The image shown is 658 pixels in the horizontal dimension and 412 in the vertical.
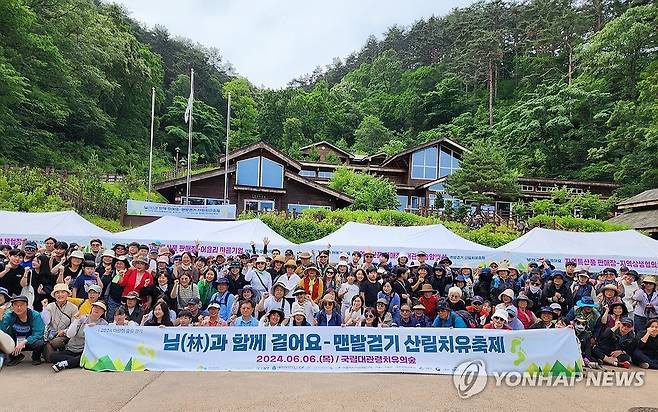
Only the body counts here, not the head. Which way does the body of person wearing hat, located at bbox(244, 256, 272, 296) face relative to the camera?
toward the camera

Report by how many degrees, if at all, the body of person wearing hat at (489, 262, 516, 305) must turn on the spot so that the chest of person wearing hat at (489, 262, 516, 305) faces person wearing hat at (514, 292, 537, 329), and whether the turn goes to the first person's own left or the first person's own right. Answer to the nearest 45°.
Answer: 0° — they already face them

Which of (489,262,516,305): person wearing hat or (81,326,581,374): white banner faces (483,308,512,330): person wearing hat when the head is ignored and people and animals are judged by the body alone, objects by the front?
(489,262,516,305): person wearing hat

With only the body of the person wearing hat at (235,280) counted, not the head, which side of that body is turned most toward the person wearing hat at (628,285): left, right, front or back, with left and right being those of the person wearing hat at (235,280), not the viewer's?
left

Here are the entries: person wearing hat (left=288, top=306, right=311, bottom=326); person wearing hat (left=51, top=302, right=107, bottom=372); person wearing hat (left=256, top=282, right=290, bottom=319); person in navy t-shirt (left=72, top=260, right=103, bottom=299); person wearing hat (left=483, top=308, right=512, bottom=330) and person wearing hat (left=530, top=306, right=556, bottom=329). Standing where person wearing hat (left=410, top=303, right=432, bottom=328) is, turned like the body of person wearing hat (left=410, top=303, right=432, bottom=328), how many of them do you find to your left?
2

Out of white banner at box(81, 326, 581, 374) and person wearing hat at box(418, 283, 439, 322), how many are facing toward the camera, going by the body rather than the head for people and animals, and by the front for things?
2

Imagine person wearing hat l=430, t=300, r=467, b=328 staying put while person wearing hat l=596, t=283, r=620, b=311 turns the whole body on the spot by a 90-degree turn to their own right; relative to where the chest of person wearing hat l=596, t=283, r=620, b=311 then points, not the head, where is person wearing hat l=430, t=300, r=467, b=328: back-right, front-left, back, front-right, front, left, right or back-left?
front-left

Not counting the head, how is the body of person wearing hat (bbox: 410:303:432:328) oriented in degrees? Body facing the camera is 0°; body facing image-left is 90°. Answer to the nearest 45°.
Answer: approximately 0°

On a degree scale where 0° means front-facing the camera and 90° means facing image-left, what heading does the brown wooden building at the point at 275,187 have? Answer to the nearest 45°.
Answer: approximately 0°

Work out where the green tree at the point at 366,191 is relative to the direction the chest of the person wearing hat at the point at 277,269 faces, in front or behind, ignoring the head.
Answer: behind

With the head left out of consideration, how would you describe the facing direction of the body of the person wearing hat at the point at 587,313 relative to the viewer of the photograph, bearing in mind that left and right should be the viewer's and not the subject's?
facing the viewer

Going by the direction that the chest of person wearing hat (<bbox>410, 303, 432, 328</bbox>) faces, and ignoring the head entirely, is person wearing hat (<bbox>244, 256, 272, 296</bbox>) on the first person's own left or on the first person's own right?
on the first person's own right
